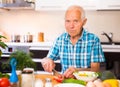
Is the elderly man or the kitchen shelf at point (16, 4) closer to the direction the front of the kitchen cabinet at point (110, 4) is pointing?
the elderly man

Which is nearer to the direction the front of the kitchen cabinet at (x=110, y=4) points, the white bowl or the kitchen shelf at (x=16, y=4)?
the white bowl

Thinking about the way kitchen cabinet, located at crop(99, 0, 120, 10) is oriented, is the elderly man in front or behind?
in front

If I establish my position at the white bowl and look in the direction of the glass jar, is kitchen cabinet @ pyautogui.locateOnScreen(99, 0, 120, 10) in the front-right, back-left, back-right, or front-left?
back-right

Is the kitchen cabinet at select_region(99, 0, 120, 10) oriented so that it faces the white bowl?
yes

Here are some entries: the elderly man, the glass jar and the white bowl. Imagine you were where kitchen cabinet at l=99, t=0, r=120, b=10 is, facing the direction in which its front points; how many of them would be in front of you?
3

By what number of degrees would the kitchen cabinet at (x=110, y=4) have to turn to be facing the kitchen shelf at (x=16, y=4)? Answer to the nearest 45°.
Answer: approximately 90° to its right

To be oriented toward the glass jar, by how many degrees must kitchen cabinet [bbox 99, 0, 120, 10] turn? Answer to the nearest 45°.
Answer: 0° — it already faces it

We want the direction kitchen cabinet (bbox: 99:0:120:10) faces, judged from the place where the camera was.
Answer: facing the viewer
